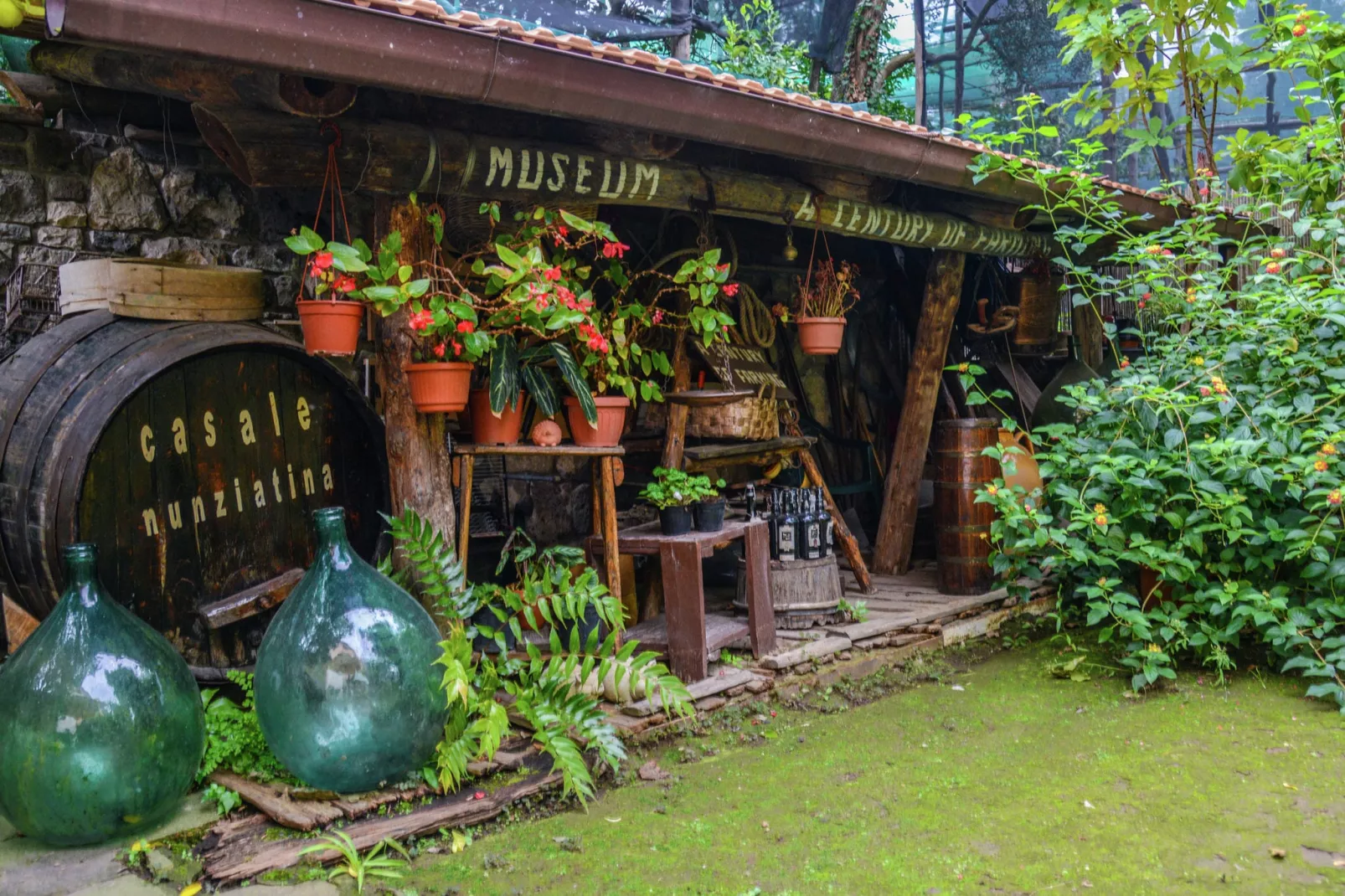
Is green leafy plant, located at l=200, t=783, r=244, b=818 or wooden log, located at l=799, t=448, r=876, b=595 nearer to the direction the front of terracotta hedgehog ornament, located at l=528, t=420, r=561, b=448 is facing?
the green leafy plant

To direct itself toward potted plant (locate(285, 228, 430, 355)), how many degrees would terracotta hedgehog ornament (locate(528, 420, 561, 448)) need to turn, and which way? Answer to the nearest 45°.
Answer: approximately 45° to its right

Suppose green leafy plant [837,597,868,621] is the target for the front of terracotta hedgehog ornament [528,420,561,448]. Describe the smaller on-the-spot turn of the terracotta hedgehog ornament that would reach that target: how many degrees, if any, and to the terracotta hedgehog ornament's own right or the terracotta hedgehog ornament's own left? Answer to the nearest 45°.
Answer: approximately 135° to the terracotta hedgehog ornament's own left

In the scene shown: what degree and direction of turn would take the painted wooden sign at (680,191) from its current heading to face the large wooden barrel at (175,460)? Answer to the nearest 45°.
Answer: approximately 90° to its right

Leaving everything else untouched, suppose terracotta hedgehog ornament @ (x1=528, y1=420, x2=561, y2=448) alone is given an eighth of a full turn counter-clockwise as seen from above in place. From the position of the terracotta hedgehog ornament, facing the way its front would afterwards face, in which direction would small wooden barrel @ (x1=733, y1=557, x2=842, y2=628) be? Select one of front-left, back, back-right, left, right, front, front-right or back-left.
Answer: left

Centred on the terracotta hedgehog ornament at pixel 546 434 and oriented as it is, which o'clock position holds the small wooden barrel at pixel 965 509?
The small wooden barrel is roughly at 8 o'clock from the terracotta hedgehog ornament.

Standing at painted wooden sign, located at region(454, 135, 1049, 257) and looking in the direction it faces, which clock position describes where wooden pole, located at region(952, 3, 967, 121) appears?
The wooden pole is roughly at 8 o'clock from the painted wooden sign.

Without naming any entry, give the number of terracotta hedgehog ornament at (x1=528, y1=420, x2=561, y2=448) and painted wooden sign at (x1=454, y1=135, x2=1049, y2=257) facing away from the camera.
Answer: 0

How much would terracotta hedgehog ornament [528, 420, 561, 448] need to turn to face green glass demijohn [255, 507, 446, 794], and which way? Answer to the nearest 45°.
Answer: approximately 45° to its right
